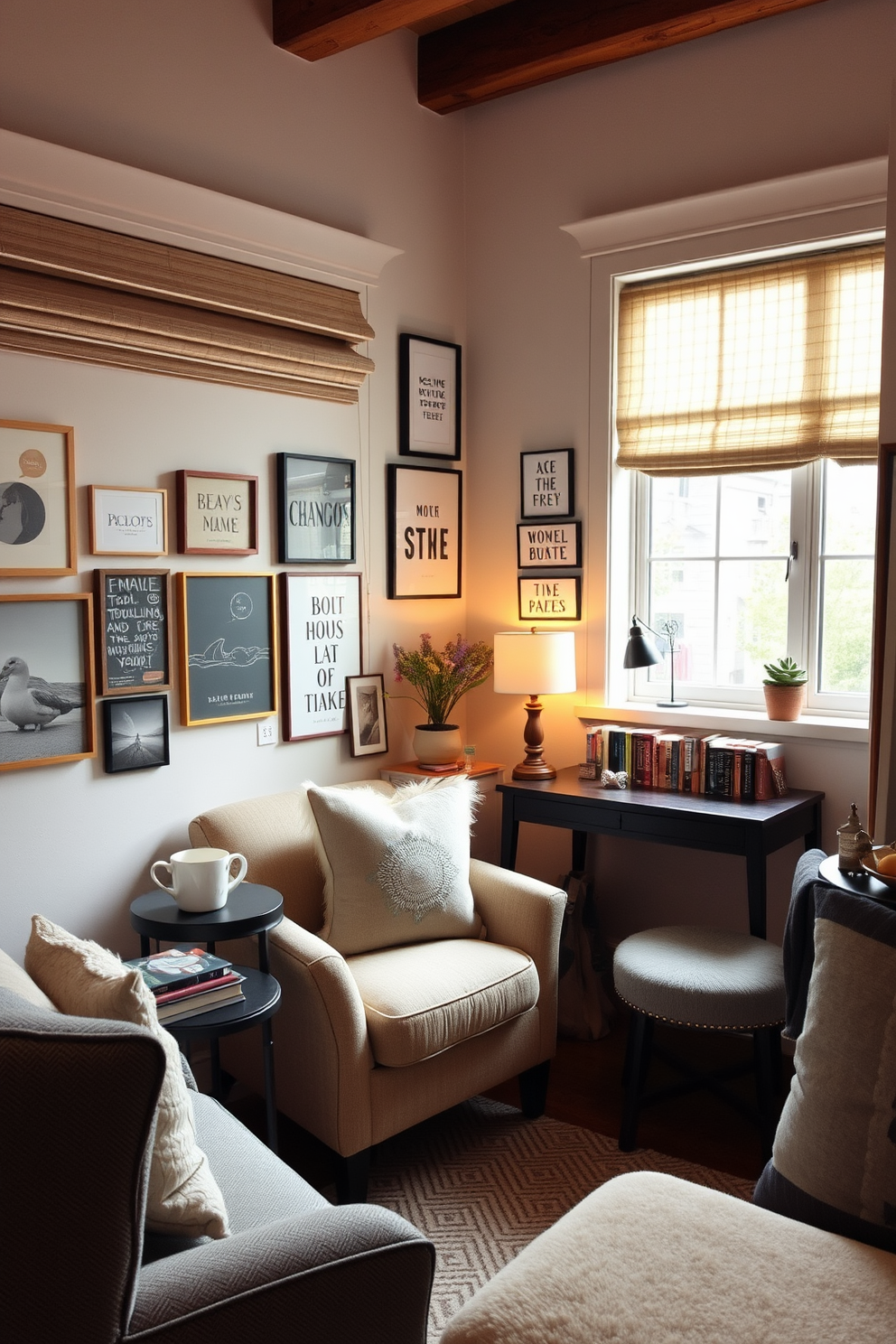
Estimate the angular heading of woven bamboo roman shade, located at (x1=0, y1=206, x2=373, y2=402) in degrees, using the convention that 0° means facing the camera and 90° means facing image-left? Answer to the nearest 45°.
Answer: approximately 315°

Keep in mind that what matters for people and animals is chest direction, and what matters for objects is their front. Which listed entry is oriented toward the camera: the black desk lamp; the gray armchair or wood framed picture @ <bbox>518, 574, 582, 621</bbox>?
the wood framed picture

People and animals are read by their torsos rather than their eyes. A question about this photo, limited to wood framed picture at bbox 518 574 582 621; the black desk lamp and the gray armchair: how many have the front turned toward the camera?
1

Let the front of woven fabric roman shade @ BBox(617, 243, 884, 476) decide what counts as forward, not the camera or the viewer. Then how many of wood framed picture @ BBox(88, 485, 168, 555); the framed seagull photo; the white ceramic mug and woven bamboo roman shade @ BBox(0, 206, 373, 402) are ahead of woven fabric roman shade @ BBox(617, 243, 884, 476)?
4

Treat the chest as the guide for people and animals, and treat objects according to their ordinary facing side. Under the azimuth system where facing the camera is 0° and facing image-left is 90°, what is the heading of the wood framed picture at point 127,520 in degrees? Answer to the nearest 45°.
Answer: approximately 315°

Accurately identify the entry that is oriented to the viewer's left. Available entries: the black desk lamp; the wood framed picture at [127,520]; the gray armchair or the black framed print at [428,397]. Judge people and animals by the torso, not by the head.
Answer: the black desk lamp

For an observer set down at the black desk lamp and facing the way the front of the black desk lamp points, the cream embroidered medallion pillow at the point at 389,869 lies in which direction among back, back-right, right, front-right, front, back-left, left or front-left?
front-left
